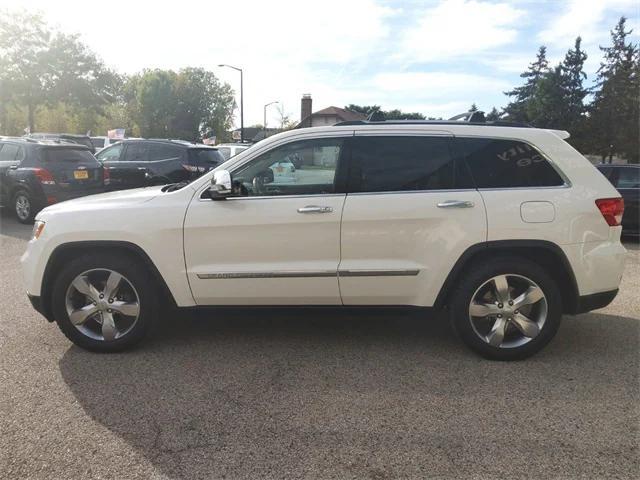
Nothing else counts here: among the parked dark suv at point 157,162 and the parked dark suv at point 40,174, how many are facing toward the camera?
0

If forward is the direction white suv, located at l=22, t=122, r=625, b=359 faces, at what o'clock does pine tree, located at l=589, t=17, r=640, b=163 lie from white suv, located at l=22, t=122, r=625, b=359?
The pine tree is roughly at 4 o'clock from the white suv.

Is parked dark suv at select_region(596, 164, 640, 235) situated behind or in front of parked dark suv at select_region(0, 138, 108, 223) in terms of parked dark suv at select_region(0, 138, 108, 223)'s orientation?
behind

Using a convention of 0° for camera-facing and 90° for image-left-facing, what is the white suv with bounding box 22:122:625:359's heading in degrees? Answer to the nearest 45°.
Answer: approximately 90°

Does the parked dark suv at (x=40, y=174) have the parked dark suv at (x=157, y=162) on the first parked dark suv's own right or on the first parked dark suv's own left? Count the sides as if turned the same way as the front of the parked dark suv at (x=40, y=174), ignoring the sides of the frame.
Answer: on the first parked dark suv's own right

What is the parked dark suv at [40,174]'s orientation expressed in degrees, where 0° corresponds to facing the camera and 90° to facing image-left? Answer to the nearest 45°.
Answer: approximately 135°

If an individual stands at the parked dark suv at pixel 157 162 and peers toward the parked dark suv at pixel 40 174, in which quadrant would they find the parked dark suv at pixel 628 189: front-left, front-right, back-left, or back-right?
back-left

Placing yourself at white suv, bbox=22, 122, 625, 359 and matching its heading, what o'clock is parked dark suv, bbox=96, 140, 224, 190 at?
The parked dark suv is roughly at 2 o'clock from the white suv.

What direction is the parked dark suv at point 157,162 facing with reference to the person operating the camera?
facing away from the viewer and to the left of the viewer

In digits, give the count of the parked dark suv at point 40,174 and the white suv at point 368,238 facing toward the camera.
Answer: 0

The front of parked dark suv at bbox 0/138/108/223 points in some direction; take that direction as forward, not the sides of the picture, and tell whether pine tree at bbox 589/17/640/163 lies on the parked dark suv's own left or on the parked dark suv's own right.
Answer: on the parked dark suv's own right
